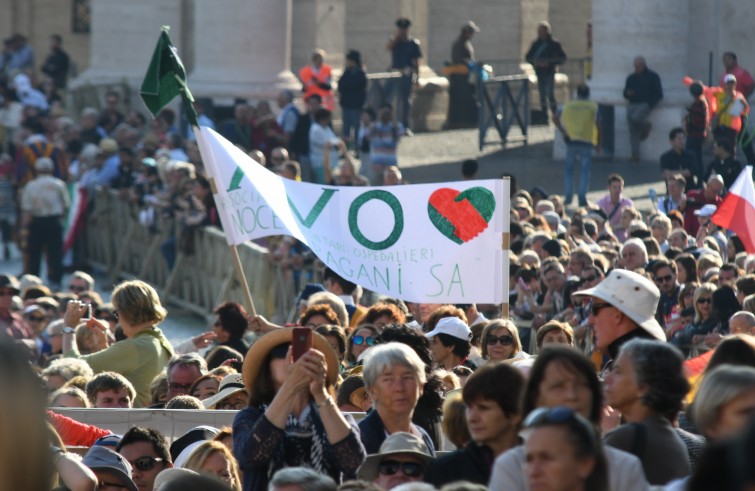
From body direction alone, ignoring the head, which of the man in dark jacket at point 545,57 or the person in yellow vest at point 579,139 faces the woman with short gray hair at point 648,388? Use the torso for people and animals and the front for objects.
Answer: the man in dark jacket

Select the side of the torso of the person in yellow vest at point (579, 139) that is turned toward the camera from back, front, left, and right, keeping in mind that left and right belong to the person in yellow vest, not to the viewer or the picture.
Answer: back

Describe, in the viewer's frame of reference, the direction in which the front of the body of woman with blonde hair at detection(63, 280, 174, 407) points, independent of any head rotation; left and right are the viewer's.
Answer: facing away from the viewer and to the left of the viewer

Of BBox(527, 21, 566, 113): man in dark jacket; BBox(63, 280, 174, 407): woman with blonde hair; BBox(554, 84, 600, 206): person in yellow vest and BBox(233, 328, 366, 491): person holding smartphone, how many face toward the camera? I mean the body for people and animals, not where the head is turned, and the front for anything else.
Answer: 2
